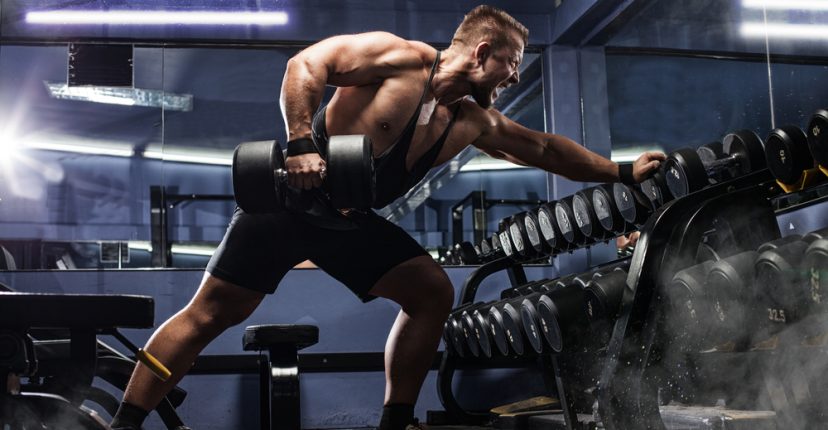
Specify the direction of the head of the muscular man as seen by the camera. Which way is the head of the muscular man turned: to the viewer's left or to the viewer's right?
to the viewer's right

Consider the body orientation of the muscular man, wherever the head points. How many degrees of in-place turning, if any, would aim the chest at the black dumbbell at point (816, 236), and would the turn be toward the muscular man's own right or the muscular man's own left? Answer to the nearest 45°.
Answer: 0° — they already face it

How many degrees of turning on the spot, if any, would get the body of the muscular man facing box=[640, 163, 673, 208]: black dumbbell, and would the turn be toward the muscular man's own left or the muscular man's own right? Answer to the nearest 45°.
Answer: approximately 45° to the muscular man's own left

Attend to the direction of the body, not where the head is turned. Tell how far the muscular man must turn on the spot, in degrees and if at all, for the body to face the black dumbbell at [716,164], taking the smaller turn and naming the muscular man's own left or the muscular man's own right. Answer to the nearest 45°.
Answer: approximately 45° to the muscular man's own left

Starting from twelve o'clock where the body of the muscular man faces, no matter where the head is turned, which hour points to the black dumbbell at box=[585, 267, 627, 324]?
The black dumbbell is roughly at 10 o'clock from the muscular man.

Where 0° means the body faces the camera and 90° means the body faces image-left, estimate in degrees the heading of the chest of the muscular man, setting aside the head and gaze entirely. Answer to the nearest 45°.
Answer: approximately 315°
